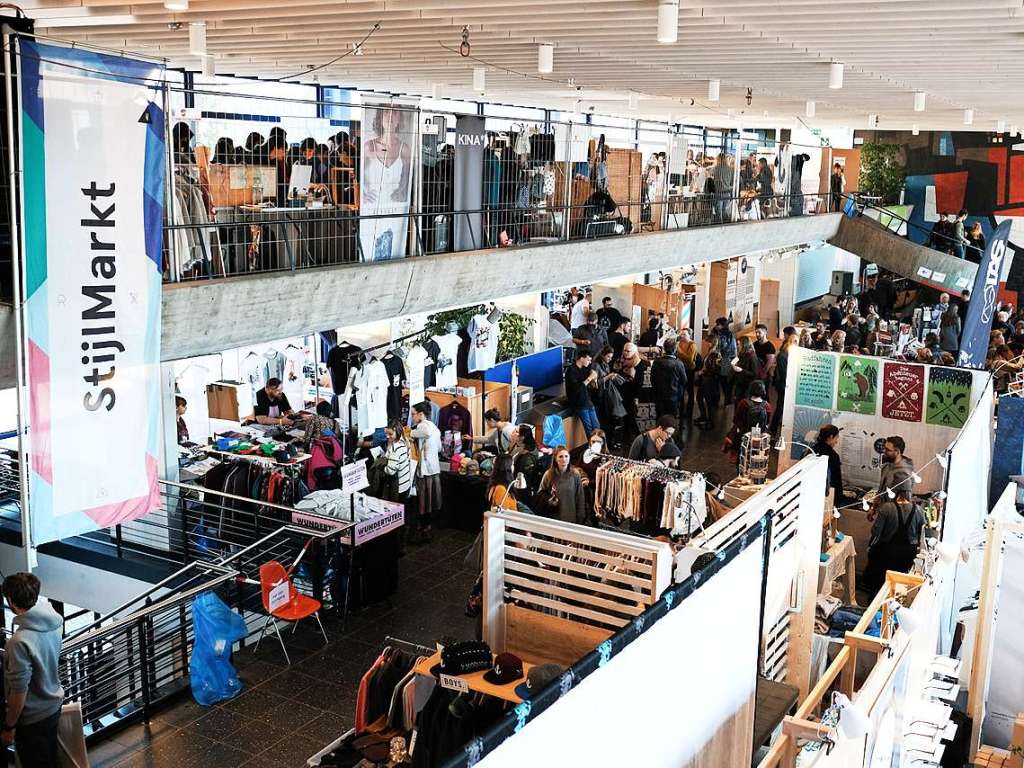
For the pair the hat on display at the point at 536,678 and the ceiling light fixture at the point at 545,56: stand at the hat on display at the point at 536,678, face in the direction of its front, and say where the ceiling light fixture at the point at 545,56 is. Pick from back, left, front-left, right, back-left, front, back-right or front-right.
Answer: back-right

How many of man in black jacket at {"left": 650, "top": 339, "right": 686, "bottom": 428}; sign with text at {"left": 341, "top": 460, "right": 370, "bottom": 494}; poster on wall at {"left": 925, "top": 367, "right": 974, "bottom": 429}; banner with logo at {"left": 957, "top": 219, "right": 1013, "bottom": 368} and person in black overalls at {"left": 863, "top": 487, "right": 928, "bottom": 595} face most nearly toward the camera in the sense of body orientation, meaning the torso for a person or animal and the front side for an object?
3

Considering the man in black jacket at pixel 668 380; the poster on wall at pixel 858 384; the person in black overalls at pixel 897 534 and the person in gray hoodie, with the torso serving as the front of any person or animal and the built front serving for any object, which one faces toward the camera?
the poster on wall

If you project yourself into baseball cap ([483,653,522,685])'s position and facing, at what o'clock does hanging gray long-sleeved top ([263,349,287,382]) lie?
The hanging gray long-sleeved top is roughly at 4 o'clock from the baseball cap.

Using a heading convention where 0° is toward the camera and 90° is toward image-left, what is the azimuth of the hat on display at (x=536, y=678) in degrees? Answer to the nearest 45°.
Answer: approximately 45°

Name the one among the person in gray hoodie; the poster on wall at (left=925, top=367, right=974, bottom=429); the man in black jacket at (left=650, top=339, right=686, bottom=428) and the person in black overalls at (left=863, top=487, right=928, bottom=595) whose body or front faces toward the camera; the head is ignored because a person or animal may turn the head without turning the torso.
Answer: the poster on wall

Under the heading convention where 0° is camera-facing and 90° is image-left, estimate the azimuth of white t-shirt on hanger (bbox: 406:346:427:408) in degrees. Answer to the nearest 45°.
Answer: approximately 315°

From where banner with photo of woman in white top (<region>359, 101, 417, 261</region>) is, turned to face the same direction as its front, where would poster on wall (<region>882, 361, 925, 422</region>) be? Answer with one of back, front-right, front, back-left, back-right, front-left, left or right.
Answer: left

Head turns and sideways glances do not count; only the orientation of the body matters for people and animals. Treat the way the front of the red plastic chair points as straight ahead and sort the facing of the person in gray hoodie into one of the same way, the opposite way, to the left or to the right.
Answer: the opposite way
